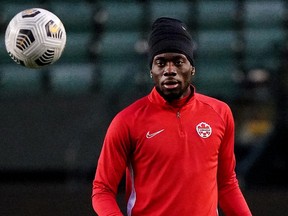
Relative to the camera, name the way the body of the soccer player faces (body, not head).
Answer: toward the camera
